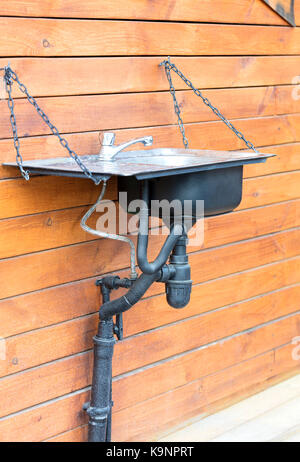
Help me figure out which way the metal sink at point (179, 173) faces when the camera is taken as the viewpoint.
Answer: facing the viewer and to the right of the viewer
